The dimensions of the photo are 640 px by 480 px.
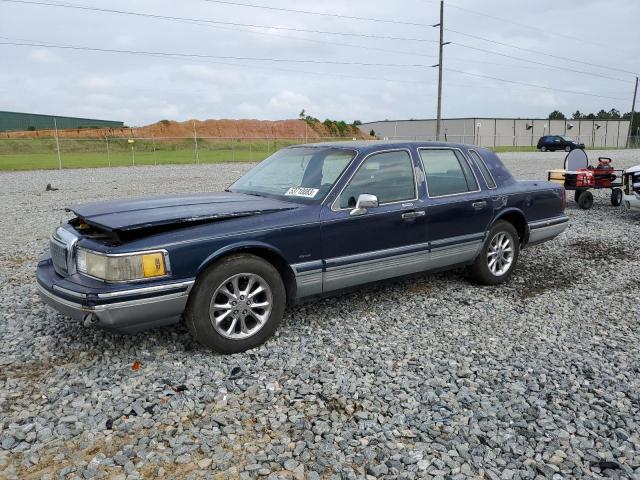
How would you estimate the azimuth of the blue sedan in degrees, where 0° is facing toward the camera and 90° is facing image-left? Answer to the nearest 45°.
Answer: approximately 45°

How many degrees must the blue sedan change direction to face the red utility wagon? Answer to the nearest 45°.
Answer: approximately 180°
